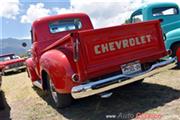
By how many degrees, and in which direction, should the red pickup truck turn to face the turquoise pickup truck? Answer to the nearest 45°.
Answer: approximately 90° to its right

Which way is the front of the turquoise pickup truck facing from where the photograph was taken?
facing away from the viewer and to the left of the viewer

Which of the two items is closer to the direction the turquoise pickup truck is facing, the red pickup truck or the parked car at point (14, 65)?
the parked car

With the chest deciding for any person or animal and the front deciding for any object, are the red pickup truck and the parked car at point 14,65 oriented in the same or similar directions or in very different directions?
very different directions

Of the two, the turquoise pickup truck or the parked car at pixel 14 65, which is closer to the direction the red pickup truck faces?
the parked car

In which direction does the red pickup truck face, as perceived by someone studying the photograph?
facing away from the viewer and to the left of the viewer
